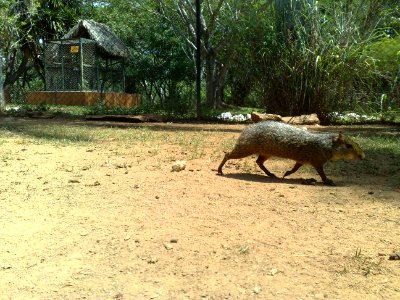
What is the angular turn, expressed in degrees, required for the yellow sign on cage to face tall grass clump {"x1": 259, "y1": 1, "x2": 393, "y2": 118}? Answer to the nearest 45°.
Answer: approximately 45° to its left

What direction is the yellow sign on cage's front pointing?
toward the camera
